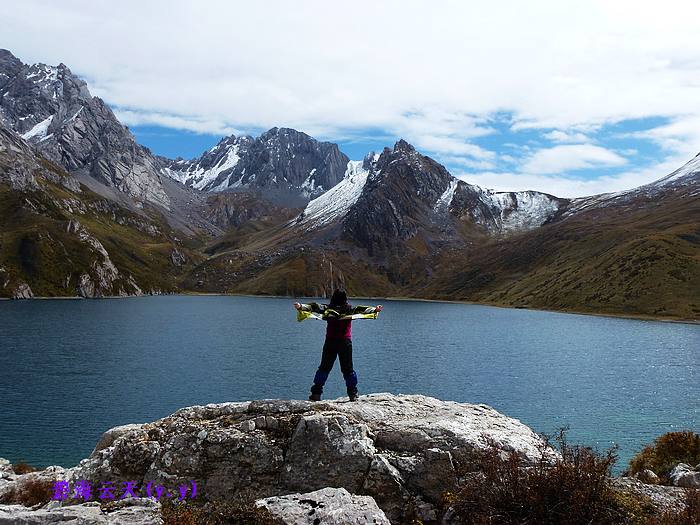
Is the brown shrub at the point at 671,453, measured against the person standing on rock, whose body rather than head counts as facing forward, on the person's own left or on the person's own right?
on the person's own right

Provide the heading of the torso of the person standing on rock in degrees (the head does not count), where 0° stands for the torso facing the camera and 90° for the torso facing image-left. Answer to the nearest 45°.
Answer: approximately 180°

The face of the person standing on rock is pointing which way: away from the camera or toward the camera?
away from the camera

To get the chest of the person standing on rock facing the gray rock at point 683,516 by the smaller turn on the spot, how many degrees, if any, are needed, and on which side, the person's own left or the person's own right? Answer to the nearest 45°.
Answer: approximately 135° to the person's own right
